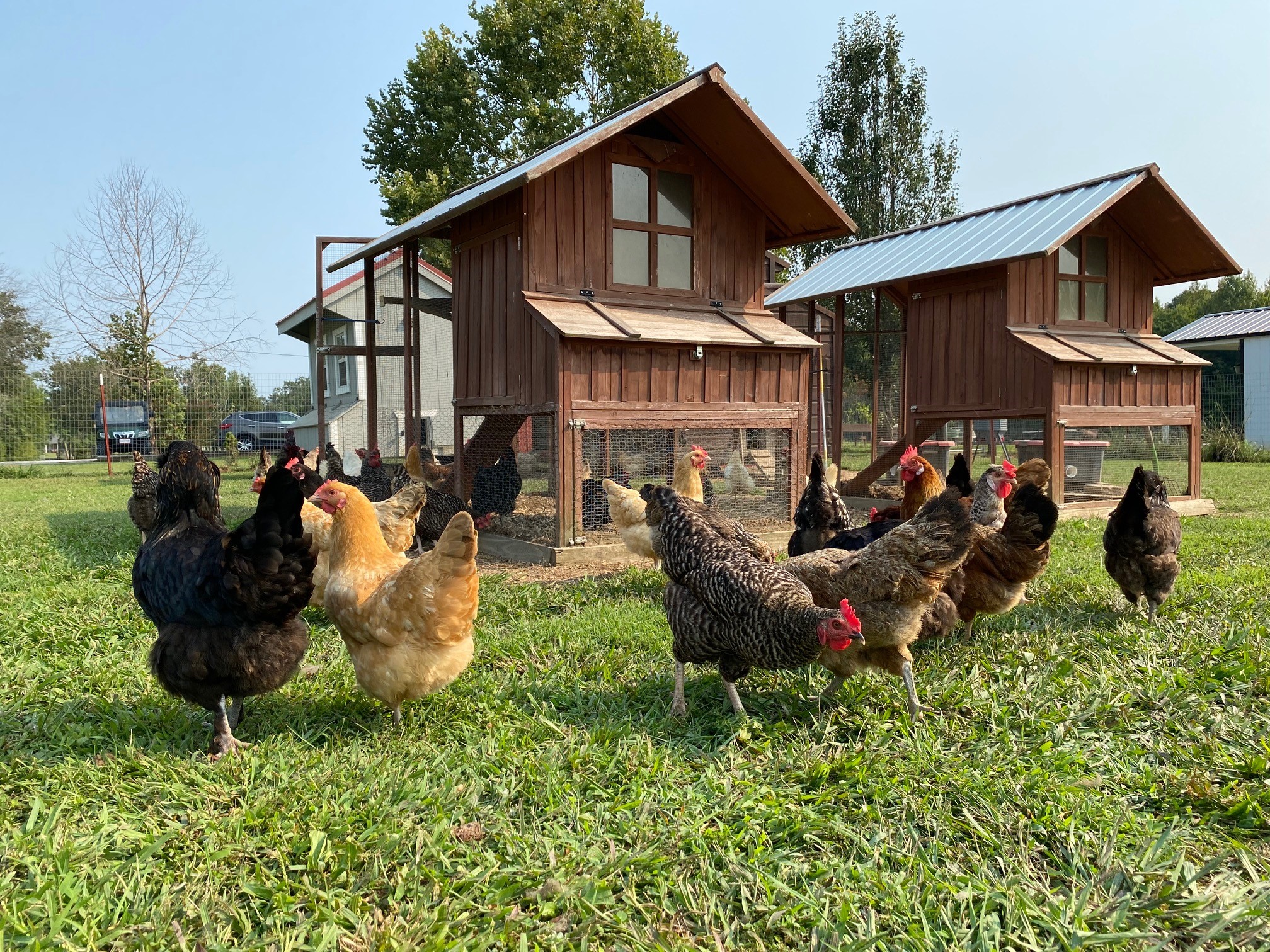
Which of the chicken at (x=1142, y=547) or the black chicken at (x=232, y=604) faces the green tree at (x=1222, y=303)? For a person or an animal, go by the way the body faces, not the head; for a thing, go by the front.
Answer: the chicken

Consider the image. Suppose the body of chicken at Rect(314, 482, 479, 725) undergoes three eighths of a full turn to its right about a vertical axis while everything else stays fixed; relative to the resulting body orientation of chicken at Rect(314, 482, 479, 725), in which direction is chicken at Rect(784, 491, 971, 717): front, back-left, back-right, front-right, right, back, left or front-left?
front-right

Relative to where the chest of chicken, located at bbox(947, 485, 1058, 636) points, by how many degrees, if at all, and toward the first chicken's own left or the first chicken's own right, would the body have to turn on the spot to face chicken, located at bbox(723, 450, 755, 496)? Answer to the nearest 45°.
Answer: approximately 45° to the first chicken's own right

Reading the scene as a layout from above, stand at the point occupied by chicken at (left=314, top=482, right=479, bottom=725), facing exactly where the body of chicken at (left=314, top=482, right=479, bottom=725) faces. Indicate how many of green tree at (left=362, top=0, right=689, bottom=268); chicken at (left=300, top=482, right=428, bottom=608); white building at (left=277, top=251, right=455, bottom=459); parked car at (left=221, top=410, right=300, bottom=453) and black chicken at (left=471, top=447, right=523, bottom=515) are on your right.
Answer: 5

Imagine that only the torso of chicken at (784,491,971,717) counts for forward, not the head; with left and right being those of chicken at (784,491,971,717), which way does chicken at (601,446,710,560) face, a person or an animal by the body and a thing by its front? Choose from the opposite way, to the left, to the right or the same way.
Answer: the opposite way

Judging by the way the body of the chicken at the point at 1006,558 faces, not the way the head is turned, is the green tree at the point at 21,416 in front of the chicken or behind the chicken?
in front

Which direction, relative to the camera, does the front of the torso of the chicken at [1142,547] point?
away from the camera

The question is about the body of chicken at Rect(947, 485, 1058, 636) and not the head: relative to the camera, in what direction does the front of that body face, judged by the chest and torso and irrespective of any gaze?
to the viewer's left

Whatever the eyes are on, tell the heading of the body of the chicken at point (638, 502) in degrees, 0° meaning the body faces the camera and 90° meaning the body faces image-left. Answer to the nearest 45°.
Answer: approximately 270°

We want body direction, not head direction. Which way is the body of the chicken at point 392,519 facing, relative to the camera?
to the viewer's left

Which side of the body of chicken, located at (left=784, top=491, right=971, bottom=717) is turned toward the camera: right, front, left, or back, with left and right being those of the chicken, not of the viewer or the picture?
left

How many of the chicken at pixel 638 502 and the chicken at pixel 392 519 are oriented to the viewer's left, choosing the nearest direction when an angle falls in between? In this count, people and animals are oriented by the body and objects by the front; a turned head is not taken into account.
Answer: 1

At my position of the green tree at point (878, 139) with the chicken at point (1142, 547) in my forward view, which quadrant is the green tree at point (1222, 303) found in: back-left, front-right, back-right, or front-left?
back-left

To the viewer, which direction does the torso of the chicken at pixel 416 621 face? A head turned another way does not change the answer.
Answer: to the viewer's left
